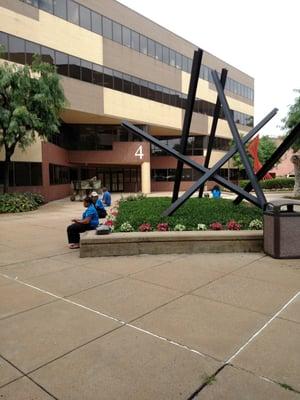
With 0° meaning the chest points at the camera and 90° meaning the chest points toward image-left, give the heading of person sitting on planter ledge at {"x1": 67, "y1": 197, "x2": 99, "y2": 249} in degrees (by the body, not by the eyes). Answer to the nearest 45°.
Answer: approximately 90°

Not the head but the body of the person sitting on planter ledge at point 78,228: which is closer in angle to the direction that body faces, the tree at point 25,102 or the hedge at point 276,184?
the tree

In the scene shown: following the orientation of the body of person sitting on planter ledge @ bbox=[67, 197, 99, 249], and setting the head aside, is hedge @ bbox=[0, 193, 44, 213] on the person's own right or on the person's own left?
on the person's own right

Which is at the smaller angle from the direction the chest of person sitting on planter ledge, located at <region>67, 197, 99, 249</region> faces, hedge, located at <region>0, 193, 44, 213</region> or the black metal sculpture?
the hedge

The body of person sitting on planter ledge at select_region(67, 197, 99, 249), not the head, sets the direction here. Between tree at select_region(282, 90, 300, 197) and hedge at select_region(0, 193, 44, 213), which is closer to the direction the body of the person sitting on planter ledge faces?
the hedge

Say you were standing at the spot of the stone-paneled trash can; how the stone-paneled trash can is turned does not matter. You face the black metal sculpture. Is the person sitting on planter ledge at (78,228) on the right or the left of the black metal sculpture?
left

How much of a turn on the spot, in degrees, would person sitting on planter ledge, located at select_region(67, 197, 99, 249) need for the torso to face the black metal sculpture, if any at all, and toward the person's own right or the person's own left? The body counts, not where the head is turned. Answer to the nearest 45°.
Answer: approximately 180°

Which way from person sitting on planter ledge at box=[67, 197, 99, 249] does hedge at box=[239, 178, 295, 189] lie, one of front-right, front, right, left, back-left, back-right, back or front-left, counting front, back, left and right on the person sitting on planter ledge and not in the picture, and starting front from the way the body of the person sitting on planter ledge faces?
back-right

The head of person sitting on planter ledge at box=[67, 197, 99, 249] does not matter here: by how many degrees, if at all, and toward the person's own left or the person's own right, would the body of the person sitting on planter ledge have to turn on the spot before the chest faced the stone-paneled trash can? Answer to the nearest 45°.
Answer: approximately 135° to the person's own left
